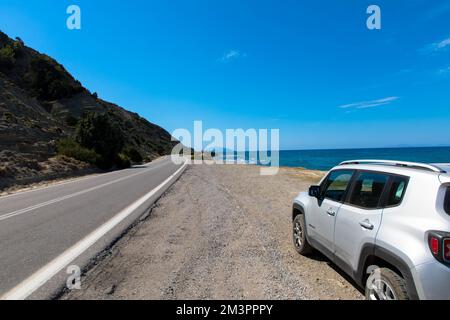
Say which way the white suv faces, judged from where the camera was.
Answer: facing away from the viewer and to the left of the viewer

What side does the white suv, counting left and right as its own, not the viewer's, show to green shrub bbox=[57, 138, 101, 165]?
front

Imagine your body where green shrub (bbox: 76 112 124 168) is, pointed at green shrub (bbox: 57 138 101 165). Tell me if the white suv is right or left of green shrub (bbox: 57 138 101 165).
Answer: left

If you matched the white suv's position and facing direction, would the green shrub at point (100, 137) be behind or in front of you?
in front
